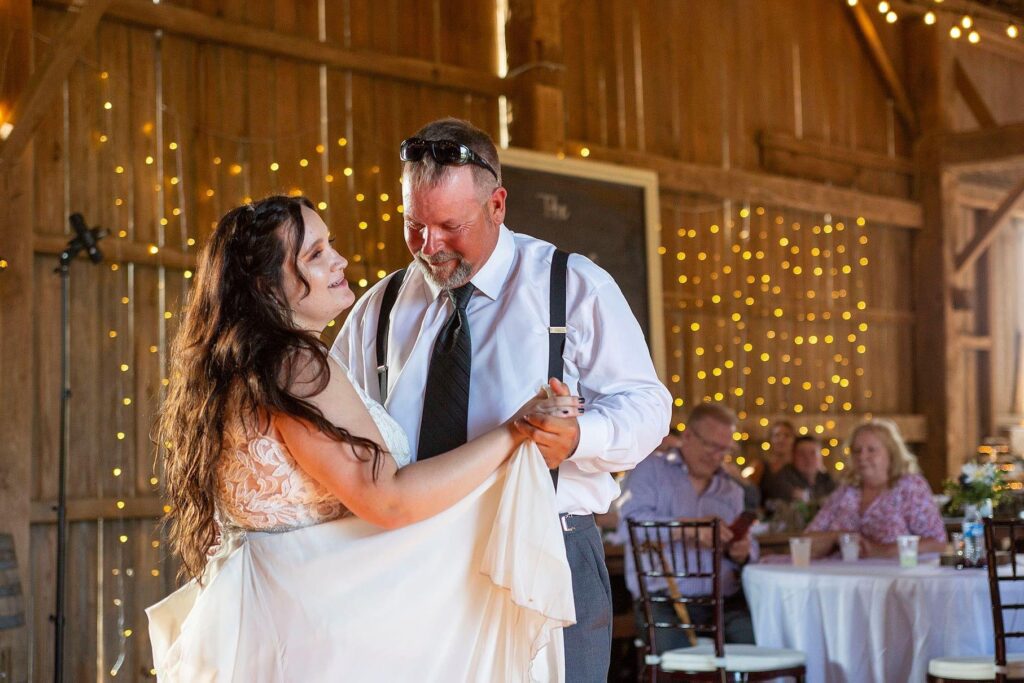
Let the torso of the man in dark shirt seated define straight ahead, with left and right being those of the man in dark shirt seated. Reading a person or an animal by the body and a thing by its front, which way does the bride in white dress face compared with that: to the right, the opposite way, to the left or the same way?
to the left

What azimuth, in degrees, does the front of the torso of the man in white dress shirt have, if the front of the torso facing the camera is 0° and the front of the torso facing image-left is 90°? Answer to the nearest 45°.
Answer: approximately 45°

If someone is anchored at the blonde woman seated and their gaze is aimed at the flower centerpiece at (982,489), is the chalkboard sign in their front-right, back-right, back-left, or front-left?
back-left

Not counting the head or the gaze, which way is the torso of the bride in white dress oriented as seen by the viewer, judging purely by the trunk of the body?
to the viewer's right

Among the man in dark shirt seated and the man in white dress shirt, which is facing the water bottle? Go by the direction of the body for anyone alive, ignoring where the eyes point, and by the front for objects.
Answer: the man in dark shirt seated

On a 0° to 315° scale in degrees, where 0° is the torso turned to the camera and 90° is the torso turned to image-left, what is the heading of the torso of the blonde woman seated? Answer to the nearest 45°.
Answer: approximately 45°

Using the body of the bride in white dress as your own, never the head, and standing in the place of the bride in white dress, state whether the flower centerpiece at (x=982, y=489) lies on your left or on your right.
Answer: on your left

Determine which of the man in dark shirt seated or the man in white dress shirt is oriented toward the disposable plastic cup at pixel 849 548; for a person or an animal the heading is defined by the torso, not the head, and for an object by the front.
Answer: the man in dark shirt seated

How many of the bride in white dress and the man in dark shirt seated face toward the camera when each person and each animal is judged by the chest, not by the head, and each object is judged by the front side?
1

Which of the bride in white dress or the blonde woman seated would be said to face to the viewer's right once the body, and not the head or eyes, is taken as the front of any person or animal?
the bride in white dress
